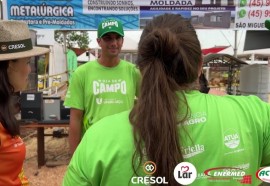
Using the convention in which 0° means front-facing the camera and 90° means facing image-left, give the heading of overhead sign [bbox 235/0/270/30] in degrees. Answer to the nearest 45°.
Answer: approximately 0°

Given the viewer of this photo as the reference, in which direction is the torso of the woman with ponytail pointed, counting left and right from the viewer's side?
facing away from the viewer

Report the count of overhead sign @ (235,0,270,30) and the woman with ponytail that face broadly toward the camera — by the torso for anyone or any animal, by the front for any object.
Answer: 1

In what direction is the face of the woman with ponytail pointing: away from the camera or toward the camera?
away from the camera
